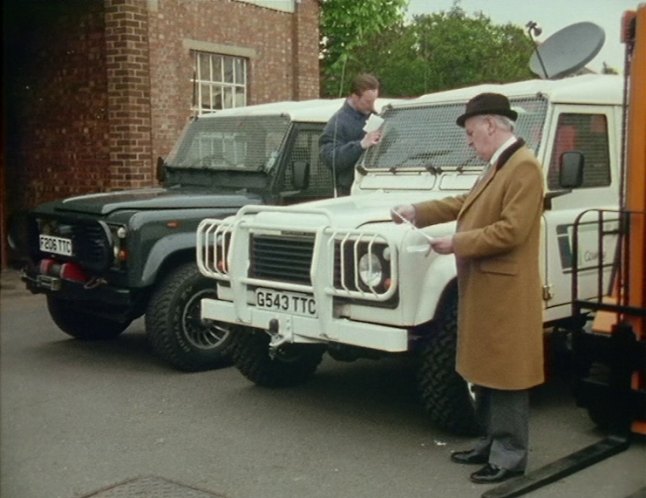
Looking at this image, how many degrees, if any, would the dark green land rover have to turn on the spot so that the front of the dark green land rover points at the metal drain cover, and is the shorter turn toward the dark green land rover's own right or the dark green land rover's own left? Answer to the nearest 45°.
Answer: approximately 45° to the dark green land rover's own left

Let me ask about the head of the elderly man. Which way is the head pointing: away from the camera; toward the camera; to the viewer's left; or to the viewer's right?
to the viewer's left

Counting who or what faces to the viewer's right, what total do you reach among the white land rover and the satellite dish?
0

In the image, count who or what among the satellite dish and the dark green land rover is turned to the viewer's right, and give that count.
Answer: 0

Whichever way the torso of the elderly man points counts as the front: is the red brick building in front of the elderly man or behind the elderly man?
in front

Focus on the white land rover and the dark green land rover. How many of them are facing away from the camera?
0

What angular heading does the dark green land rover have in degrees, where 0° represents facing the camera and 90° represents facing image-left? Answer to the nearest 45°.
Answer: approximately 45°

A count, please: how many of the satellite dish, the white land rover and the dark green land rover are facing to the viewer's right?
0

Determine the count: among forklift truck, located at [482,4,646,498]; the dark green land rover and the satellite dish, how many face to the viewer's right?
0

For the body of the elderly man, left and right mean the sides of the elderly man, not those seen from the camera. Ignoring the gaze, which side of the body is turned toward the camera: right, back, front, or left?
left
